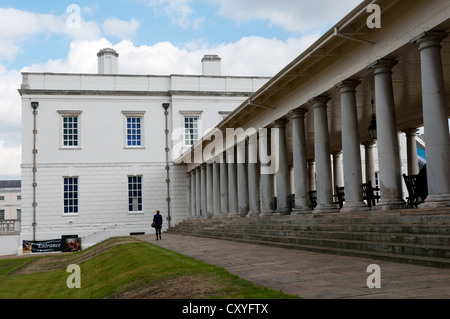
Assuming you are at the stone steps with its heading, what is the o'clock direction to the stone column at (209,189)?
The stone column is roughly at 4 o'clock from the stone steps.

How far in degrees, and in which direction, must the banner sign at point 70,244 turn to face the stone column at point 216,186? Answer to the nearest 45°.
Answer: approximately 45° to its left

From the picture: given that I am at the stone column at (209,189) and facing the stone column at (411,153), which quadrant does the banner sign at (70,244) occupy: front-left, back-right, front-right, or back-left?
back-right

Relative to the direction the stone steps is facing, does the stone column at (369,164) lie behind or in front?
behind

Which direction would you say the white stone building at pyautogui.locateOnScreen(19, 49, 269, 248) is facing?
toward the camera

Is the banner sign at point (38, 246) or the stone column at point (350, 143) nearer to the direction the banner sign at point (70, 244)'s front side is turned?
the stone column

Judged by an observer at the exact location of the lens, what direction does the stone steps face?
facing the viewer and to the left of the viewer

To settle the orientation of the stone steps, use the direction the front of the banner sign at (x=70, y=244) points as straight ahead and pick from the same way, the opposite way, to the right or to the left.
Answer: to the right

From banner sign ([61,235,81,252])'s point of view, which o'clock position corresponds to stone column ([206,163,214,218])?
The stone column is roughly at 10 o'clock from the banner sign.

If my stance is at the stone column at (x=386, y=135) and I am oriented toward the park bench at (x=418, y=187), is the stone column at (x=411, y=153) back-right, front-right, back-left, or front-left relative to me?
front-left

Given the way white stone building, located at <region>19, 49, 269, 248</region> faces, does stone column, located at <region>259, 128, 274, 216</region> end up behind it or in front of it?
in front

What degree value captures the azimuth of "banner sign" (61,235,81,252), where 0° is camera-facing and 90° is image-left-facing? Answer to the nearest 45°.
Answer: approximately 0°

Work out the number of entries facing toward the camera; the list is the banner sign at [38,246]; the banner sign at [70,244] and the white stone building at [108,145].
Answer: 3

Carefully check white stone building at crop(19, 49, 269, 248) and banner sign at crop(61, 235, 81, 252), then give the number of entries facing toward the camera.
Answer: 2

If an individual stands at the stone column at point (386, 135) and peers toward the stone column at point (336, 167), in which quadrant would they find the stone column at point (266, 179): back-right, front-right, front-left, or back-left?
front-left

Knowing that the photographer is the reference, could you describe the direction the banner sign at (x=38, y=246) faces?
facing the viewer

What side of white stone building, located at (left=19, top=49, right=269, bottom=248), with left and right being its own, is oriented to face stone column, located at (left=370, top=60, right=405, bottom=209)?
front
